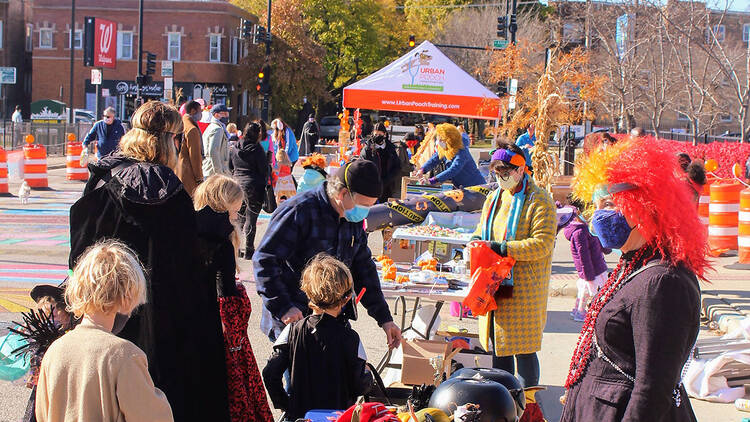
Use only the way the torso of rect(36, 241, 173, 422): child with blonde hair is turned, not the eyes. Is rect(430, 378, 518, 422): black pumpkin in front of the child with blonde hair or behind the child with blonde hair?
in front

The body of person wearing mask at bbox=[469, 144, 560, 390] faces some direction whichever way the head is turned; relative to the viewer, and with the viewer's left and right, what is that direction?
facing the viewer and to the left of the viewer

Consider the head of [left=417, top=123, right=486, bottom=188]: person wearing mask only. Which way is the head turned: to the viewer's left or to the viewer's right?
to the viewer's left

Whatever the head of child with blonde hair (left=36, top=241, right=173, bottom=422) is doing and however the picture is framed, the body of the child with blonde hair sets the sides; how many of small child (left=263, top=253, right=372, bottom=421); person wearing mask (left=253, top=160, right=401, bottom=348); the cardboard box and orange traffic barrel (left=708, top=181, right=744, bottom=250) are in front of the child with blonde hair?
4

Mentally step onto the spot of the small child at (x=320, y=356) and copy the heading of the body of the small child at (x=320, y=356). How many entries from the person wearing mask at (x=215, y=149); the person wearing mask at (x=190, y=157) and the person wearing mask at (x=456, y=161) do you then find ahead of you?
3

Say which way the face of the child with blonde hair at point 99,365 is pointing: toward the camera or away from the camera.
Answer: away from the camera

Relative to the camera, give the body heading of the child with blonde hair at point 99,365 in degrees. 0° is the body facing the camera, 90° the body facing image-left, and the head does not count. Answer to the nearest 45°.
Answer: approximately 225°

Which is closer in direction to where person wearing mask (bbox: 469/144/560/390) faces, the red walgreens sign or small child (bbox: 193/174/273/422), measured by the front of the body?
the small child

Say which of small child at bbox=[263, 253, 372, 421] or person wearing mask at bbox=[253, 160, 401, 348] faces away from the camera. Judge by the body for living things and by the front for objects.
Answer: the small child

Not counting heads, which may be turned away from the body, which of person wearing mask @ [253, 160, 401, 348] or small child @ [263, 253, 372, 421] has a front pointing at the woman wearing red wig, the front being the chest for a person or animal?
the person wearing mask

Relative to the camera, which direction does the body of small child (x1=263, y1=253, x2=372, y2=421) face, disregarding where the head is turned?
away from the camera

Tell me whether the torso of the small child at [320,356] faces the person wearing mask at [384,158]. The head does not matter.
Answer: yes

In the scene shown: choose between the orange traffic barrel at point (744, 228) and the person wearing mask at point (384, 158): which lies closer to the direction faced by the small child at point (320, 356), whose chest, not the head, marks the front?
the person wearing mask

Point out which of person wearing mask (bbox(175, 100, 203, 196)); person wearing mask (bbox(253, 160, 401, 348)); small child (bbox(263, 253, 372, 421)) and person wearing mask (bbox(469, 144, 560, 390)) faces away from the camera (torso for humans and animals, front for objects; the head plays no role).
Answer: the small child

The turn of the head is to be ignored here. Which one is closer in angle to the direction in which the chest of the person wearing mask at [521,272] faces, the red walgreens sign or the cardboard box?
the cardboard box

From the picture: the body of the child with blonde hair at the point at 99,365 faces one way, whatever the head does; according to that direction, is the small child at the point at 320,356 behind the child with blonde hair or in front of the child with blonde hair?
in front

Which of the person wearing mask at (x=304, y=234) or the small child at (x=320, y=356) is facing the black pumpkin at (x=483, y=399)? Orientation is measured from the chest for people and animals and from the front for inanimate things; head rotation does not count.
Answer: the person wearing mask
